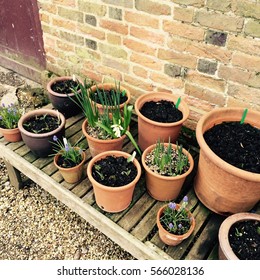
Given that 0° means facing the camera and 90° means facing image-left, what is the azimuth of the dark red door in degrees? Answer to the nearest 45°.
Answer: approximately 45°

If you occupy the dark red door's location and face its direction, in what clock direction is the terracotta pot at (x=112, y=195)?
The terracotta pot is roughly at 10 o'clock from the dark red door.

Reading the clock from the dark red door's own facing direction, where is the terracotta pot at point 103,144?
The terracotta pot is roughly at 10 o'clock from the dark red door.

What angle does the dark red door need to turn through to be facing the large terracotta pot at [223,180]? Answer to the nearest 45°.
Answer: approximately 45° to its left

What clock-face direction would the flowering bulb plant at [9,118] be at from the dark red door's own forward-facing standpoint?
The flowering bulb plant is roughly at 11 o'clock from the dark red door.

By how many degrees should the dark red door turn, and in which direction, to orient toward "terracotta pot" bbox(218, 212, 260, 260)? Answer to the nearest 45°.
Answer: approximately 45° to its left

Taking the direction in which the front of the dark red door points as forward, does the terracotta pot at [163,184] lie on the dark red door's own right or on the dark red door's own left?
on the dark red door's own left

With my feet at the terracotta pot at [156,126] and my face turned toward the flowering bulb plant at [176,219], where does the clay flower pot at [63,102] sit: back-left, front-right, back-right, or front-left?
back-right

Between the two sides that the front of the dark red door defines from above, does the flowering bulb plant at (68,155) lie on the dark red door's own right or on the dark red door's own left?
on the dark red door's own left

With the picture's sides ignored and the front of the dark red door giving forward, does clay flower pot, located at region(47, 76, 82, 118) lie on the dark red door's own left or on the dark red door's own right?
on the dark red door's own left
